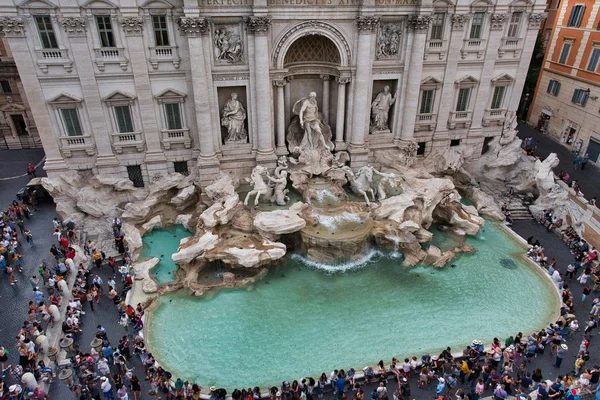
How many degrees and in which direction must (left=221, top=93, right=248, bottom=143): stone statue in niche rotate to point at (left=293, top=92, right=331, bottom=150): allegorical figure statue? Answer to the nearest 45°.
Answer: approximately 90° to its left

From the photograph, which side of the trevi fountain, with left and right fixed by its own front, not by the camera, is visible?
front

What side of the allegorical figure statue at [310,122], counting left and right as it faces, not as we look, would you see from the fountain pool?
front

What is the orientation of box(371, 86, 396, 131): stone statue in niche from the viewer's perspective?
toward the camera

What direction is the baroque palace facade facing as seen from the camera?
toward the camera

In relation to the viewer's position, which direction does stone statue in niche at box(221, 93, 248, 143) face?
facing the viewer

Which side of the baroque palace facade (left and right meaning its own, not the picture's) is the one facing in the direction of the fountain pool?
front
